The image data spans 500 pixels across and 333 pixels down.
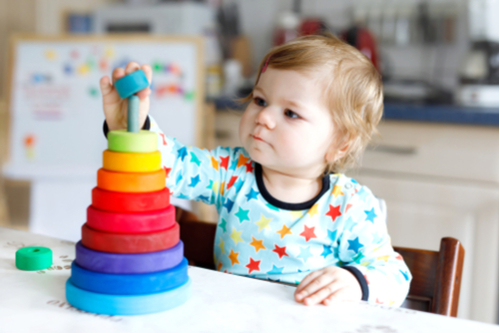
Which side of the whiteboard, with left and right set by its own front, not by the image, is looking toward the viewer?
front

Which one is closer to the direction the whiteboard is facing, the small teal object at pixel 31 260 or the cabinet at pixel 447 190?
the small teal object

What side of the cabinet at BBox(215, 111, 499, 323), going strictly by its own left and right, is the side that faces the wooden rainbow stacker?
front

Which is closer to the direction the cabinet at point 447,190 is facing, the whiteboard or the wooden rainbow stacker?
the wooden rainbow stacker

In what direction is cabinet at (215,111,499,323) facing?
toward the camera

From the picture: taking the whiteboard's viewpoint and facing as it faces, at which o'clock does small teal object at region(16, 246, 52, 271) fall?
The small teal object is roughly at 12 o'clock from the whiteboard.

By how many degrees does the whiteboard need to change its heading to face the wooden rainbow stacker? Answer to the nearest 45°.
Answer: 0° — it already faces it

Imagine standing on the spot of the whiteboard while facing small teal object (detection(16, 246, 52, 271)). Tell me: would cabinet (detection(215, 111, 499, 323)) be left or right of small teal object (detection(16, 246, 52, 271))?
left

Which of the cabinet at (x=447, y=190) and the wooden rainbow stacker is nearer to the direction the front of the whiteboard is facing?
the wooden rainbow stacker

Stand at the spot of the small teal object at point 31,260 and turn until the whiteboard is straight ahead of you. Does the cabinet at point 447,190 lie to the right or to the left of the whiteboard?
right

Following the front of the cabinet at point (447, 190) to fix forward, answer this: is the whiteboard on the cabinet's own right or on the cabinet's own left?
on the cabinet's own right

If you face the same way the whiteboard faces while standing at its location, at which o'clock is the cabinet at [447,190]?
The cabinet is roughly at 10 o'clock from the whiteboard.

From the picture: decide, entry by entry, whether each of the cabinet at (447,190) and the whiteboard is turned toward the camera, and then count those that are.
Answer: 2
